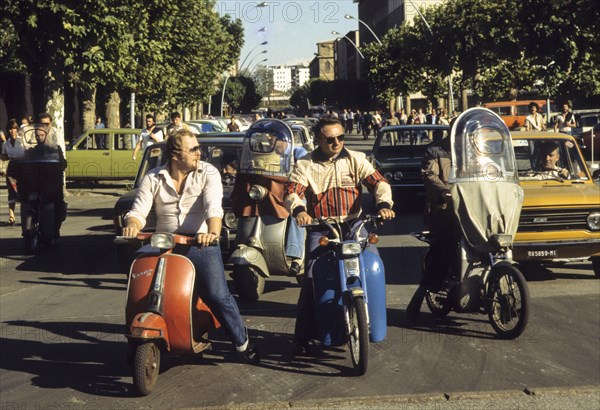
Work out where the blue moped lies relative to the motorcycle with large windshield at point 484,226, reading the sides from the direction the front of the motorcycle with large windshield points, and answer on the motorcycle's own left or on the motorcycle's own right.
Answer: on the motorcycle's own right

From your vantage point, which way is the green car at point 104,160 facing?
to the viewer's left

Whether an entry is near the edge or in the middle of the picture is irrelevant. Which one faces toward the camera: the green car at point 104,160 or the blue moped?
the blue moped

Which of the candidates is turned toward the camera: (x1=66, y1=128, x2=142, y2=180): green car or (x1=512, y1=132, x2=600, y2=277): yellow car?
(x1=512, y1=132, x2=600, y2=277): yellow car

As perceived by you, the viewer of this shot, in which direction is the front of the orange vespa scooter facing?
facing the viewer and to the left of the viewer

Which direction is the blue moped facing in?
toward the camera

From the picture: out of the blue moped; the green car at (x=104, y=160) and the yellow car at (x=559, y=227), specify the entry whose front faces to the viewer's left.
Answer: the green car at (x=104, y=160)

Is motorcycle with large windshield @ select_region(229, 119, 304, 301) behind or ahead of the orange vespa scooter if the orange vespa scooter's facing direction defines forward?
behind

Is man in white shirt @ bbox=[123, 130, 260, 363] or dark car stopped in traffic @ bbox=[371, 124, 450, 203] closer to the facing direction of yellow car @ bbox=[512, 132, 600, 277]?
the man in white shirt

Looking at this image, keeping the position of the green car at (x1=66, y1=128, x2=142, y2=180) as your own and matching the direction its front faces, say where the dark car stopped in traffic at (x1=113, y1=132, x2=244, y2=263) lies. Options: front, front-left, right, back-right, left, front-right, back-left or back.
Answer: left

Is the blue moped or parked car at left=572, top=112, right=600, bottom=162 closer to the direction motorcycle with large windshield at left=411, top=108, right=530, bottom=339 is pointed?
the blue moped

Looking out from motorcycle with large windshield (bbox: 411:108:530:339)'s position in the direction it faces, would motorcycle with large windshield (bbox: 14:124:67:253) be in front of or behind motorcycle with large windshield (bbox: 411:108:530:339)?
behind

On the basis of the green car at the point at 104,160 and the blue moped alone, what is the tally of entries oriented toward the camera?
1
